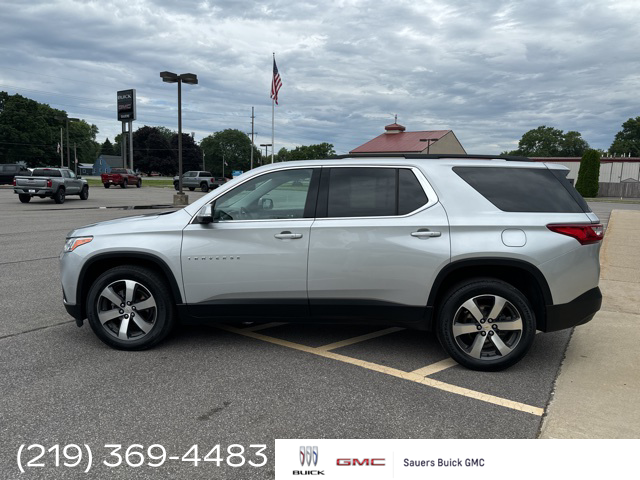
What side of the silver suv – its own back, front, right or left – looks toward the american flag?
right

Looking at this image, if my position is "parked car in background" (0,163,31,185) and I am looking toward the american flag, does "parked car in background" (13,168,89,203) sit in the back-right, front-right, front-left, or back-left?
front-right

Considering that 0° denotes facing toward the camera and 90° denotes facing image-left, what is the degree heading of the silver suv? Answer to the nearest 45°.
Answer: approximately 90°

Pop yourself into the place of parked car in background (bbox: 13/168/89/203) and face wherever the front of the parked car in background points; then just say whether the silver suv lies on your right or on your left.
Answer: on your right

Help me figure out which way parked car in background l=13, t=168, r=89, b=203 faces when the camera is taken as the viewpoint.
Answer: facing away from the viewer and to the right of the viewer

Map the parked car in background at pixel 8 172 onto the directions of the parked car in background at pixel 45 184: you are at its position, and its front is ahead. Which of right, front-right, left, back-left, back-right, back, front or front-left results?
front-left

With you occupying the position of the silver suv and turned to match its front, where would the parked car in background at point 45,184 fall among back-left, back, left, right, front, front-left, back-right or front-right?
front-right

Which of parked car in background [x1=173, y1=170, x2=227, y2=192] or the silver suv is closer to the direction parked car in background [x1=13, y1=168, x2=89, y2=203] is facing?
the parked car in background

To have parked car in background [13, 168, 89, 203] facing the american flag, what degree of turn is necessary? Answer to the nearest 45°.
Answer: approximately 45° to its right

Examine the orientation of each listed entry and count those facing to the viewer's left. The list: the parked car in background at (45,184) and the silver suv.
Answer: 1
